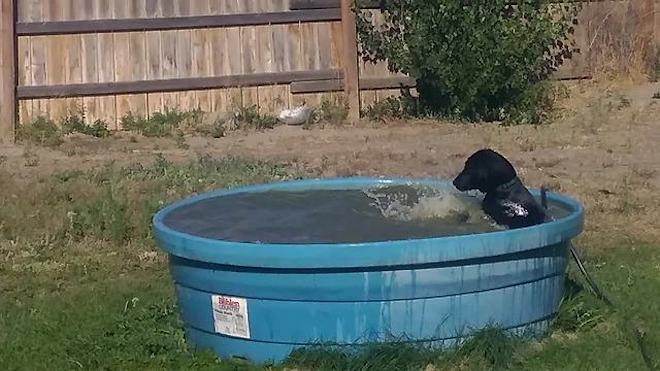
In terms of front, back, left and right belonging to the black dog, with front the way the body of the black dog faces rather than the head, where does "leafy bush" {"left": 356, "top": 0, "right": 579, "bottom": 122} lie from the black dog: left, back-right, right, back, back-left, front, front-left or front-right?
right

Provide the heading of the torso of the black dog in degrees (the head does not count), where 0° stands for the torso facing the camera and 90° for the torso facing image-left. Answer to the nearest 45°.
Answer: approximately 90°

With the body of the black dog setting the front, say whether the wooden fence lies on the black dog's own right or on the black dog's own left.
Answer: on the black dog's own right

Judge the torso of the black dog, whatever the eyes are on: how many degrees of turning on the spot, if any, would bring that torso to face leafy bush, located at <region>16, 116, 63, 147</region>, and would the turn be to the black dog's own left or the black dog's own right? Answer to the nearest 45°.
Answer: approximately 45° to the black dog's own right
